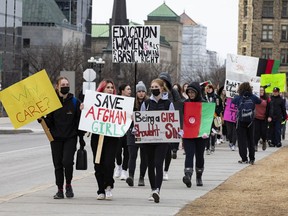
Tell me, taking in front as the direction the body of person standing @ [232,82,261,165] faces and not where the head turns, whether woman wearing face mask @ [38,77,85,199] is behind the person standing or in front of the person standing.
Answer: behind

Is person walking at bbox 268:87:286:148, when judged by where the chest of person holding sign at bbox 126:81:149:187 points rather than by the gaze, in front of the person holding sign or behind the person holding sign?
behind

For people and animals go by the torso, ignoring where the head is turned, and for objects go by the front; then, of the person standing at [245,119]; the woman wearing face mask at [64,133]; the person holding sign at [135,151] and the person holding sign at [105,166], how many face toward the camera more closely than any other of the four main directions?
3

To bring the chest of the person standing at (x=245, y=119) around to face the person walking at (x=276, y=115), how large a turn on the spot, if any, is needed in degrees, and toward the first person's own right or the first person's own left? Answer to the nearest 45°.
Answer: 0° — they already face them

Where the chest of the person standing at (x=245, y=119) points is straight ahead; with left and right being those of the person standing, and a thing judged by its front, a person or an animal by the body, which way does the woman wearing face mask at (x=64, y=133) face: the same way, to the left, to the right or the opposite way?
the opposite way

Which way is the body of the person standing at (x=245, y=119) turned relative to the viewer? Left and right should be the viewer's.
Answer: facing away from the viewer

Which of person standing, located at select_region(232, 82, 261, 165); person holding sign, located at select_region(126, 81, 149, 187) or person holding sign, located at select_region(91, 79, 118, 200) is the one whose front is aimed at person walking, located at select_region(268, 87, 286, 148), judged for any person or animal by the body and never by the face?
person standing, located at select_region(232, 82, 261, 165)

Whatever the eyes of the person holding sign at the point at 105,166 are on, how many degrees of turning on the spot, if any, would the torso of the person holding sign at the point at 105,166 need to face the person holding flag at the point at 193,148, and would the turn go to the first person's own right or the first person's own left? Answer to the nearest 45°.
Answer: approximately 135° to the first person's own left

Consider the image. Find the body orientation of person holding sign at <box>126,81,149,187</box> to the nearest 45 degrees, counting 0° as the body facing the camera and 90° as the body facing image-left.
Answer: approximately 0°

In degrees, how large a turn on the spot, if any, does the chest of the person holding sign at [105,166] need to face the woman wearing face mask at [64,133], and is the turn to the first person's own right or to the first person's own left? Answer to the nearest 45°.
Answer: approximately 90° to the first person's own right
